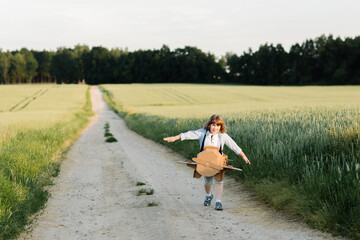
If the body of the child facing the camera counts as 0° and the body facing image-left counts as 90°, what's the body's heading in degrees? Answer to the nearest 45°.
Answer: approximately 0°
